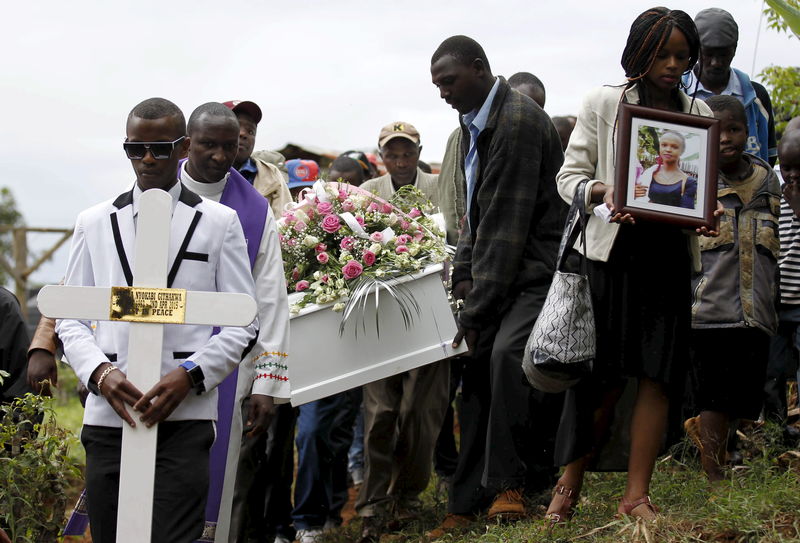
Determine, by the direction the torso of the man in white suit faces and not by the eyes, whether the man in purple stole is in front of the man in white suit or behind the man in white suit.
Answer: behind

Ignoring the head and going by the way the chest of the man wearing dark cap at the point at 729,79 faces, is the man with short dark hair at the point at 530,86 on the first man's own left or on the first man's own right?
on the first man's own right

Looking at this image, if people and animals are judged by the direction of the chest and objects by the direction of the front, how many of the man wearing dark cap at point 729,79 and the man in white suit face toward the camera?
2

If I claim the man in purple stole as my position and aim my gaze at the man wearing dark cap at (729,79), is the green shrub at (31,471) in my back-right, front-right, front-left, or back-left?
back-right

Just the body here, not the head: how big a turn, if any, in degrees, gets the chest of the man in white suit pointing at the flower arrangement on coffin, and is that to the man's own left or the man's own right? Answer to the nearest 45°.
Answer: approximately 135° to the man's own left

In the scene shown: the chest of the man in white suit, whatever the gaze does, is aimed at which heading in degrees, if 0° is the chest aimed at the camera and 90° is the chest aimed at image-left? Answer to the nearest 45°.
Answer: approximately 0°

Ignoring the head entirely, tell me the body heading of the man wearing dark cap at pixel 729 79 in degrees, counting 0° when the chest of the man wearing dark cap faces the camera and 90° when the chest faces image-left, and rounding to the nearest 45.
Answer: approximately 0°

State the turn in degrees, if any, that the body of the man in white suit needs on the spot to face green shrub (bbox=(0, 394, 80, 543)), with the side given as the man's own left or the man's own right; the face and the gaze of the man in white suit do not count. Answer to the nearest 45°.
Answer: approximately 135° to the man's own right

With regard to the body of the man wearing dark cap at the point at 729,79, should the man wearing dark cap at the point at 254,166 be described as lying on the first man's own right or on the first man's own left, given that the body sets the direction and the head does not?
on the first man's own right
